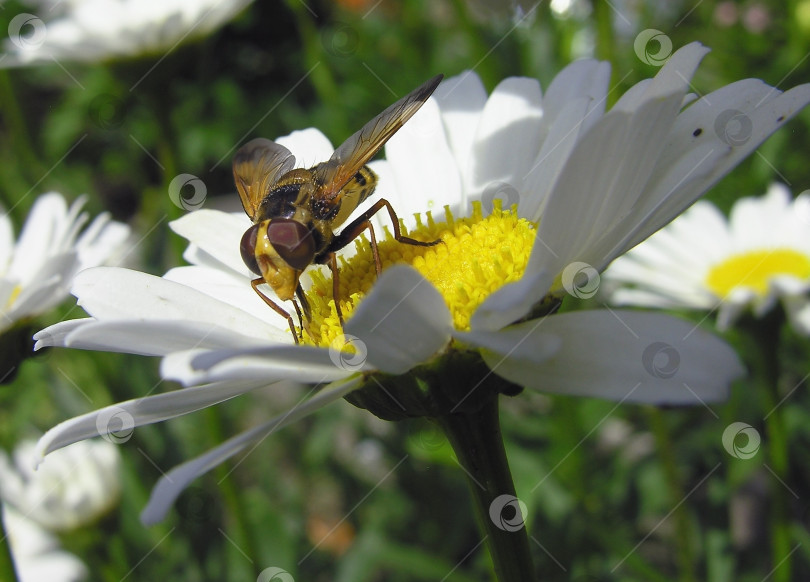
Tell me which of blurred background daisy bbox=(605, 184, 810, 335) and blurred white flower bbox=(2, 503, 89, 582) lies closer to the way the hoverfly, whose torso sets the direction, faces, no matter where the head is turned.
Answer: the blurred white flower

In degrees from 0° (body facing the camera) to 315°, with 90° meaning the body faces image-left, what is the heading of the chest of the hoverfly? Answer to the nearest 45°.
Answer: approximately 45°

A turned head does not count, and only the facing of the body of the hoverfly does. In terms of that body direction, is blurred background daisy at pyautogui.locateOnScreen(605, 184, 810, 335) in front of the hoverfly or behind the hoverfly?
behind
